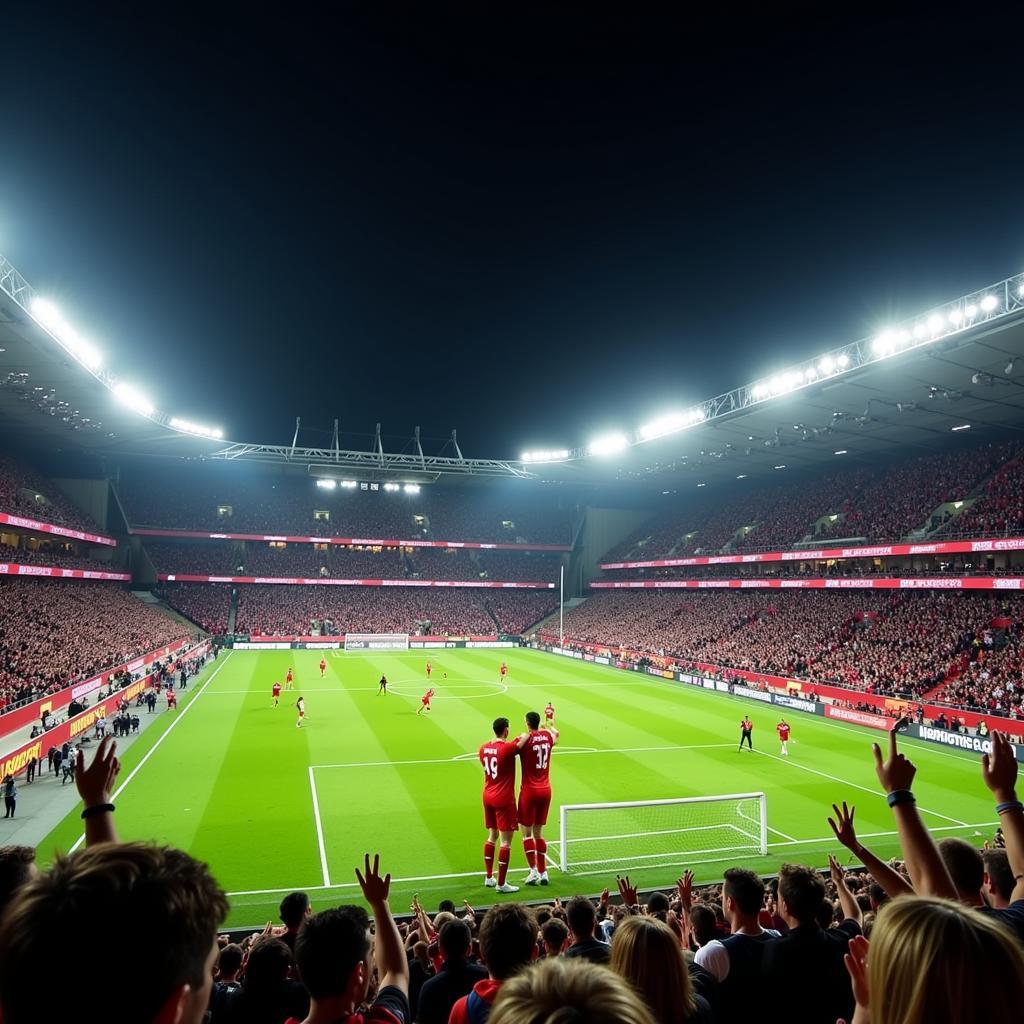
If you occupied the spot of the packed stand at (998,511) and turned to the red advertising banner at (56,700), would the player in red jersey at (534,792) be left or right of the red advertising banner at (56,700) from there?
left

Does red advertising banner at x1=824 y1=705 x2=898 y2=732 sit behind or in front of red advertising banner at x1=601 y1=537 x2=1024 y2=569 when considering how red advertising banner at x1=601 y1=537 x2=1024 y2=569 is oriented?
in front

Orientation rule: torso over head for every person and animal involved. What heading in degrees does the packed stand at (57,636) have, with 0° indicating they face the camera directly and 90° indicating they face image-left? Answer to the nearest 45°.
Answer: approximately 315°

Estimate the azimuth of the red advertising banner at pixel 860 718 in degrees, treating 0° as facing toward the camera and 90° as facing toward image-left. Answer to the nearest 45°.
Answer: approximately 45°

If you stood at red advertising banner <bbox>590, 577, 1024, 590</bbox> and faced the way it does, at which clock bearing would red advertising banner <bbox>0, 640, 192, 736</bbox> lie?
red advertising banner <bbox>0, 640, 192, 736</bbox> is roughly at 12 o'clock from red advertising banner <bbox>590, 577, 1024, 590</bbox>.

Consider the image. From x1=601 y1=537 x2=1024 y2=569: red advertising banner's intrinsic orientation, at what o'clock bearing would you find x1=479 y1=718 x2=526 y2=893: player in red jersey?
The player in red jersey is roughly at 11 o'clock from the red advertising banner.

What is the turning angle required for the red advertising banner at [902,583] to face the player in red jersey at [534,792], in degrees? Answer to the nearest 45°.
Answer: approximately 45° to its left

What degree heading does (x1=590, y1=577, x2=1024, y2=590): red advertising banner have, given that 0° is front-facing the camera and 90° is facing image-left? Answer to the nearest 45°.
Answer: approximately 45°

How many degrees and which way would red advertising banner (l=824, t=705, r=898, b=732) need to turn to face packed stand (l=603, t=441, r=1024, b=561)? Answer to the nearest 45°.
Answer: approximately 135° to its right

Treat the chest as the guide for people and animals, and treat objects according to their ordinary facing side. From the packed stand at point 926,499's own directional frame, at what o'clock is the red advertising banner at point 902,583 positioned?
The red advertising banner is roughly at 11 o'clock from the packed stand.
